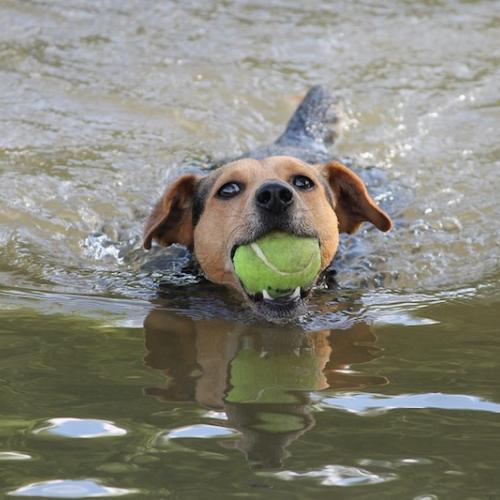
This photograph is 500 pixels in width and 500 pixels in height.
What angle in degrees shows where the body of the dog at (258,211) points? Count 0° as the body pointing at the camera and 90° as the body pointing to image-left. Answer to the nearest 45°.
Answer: approximately 0°
